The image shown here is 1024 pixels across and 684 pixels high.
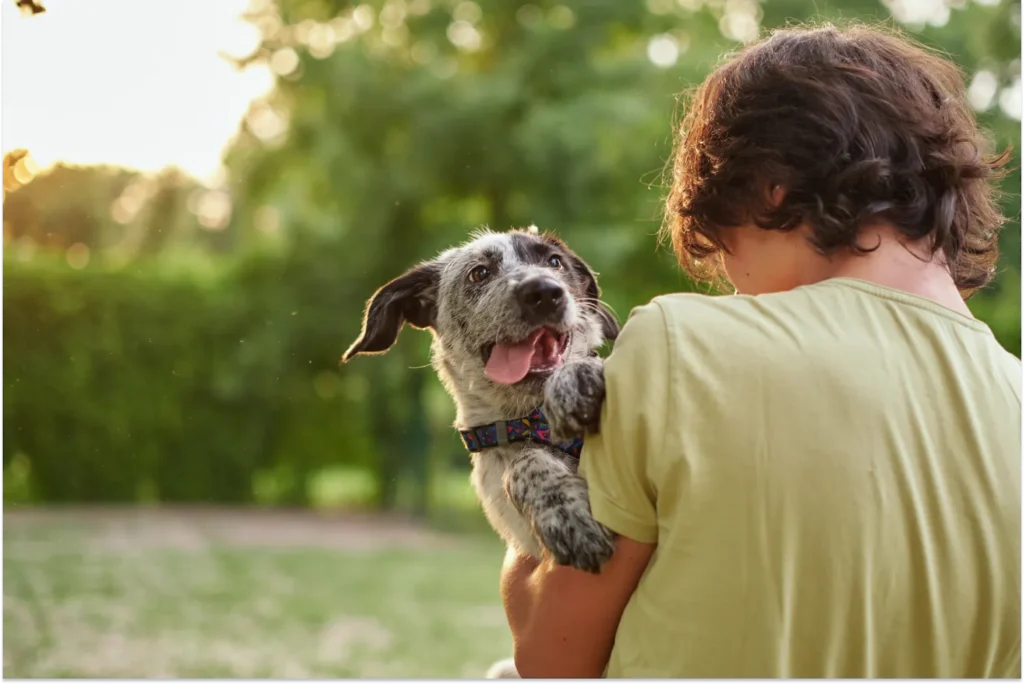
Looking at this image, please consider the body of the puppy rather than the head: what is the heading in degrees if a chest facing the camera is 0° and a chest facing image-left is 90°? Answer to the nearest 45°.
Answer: approximately 315°

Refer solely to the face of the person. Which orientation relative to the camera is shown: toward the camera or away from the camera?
away from the camera
